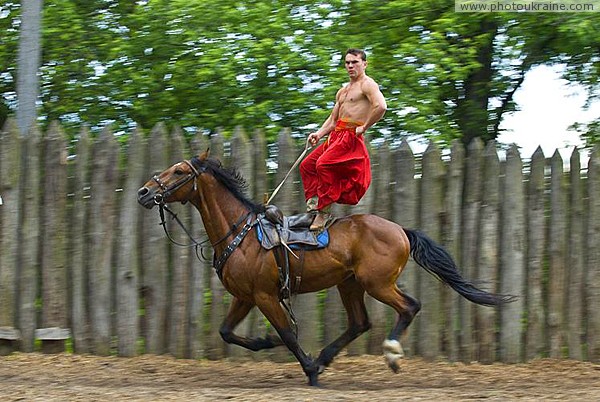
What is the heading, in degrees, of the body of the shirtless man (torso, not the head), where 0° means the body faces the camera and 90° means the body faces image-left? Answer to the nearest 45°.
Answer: approximately 45°

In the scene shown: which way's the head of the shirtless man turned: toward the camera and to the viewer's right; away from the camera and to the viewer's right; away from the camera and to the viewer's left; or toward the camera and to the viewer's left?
toward the camera and to the viewer's left

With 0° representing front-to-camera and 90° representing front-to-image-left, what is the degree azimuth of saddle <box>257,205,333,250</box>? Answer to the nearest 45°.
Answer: approximately 90°

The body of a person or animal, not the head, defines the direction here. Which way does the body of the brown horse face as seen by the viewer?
to the viewer's left

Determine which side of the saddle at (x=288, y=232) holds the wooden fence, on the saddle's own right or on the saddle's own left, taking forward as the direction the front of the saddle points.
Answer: on the saddle's own right
